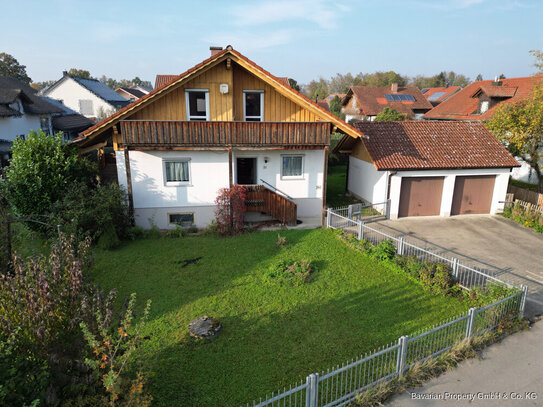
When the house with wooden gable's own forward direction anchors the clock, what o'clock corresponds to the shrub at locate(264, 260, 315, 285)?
The shrub is roughly at 11 o'clock from the house with wooden gable.

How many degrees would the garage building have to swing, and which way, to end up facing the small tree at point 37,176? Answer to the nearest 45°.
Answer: approximately 45° to its right

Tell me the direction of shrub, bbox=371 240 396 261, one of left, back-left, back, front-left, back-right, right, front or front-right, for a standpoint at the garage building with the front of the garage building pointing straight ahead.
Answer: front

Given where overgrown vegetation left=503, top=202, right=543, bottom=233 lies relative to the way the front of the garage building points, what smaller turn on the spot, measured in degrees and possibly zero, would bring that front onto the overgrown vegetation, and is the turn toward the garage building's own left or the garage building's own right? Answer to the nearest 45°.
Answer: approximately 90° to the garage building's own left

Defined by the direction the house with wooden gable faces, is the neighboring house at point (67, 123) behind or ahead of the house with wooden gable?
behind

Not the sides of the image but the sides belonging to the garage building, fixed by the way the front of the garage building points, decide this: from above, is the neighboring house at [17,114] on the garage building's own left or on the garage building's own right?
on the garage building's own right

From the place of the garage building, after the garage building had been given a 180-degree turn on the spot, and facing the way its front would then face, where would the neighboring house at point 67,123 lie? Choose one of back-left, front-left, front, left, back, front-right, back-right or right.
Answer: left

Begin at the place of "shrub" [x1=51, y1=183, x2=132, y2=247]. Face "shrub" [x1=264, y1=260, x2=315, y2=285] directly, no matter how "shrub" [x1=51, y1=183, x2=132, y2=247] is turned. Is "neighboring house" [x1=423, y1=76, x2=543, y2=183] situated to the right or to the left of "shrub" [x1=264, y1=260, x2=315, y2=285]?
left

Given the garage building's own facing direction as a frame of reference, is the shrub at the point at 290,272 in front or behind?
in front

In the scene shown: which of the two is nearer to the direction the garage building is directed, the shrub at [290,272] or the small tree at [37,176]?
the shrub

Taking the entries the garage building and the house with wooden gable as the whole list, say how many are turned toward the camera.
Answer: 2

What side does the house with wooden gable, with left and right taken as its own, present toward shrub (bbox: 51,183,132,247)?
right

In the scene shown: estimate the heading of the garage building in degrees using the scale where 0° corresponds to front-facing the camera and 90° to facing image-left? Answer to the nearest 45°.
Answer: approximately 0°

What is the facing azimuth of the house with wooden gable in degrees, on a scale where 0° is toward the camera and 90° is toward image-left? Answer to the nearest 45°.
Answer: approximately 0°

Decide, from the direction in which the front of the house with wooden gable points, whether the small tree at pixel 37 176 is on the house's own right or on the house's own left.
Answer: on the house's own right
